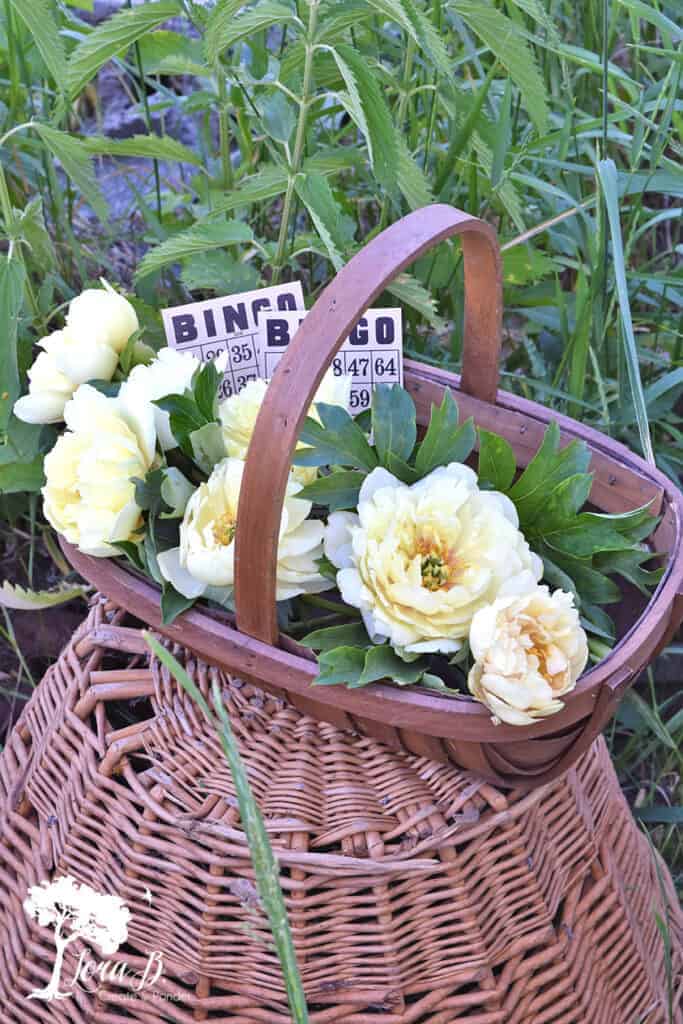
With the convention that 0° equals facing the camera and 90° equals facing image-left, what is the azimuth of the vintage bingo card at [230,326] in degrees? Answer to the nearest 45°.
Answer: approximately 0°

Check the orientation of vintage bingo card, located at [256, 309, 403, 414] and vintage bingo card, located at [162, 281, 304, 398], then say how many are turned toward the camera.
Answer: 2
